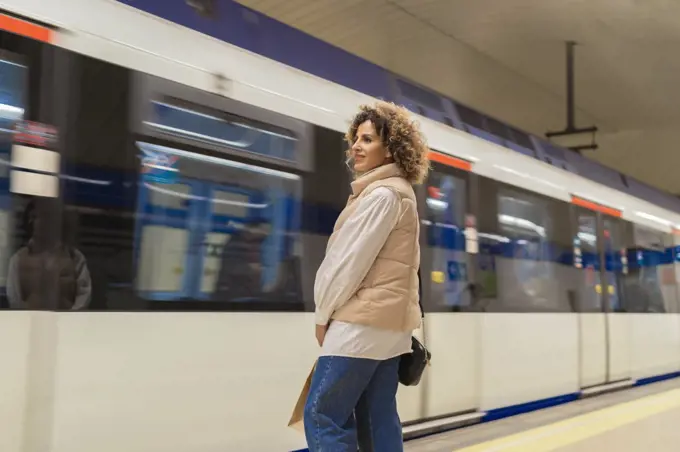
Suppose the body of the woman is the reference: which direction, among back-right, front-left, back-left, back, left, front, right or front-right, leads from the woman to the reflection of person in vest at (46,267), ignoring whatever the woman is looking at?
front

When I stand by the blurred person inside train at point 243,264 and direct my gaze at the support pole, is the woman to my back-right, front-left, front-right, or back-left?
back-right

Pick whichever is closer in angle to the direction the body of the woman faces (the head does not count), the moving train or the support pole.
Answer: the moving train
